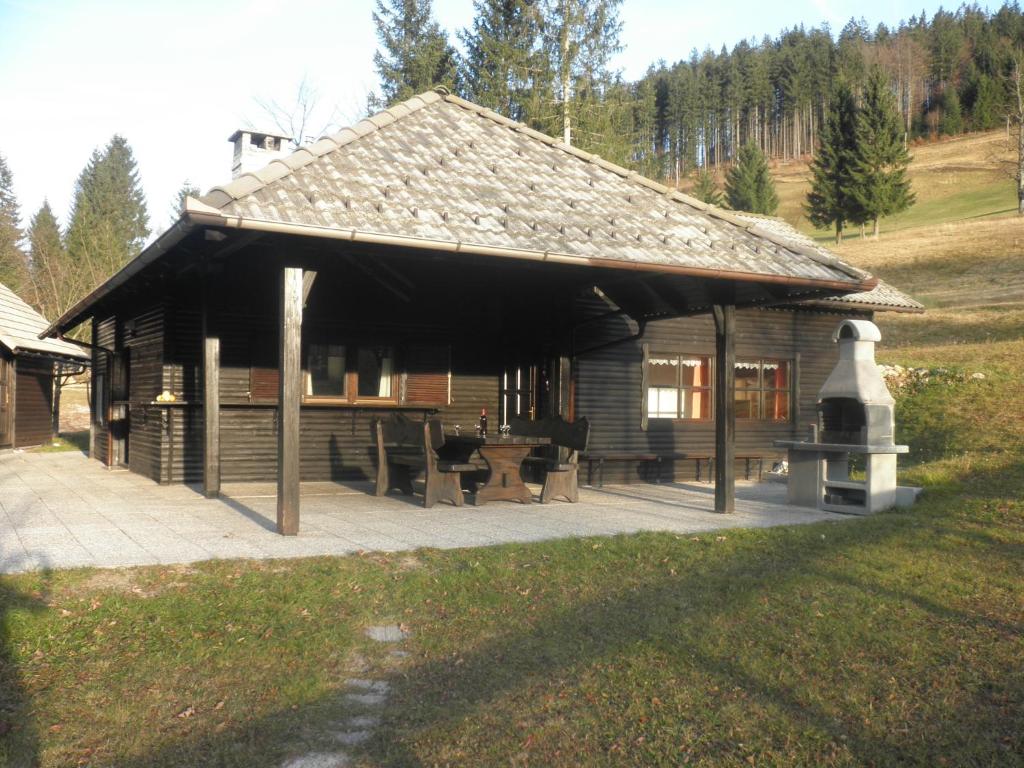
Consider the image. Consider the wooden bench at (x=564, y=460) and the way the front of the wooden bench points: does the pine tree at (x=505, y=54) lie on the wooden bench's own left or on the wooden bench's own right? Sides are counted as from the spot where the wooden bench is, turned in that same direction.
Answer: on the wooden bench's own right

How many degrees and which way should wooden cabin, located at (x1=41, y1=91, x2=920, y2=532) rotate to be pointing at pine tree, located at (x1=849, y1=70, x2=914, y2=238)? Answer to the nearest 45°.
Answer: approximately 90° to its left

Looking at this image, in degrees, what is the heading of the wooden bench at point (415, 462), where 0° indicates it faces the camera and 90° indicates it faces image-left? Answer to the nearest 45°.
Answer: approximately 225°

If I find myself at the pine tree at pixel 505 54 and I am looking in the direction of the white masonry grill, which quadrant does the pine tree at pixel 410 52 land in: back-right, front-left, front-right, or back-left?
back-right

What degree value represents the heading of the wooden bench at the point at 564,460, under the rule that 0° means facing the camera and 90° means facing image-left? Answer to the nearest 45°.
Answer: approximately 45°

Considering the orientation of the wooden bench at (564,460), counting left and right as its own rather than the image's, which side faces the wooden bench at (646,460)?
back

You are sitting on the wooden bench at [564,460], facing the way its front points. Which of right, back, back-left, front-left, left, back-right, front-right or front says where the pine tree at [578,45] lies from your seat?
back-right

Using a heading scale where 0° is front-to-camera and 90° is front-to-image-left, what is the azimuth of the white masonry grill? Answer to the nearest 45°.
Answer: approximately 45°

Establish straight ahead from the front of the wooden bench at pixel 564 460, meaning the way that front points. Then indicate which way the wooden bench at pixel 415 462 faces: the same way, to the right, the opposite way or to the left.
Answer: the opposite way

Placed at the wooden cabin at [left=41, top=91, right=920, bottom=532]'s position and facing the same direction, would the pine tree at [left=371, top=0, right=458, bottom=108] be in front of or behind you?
behind
